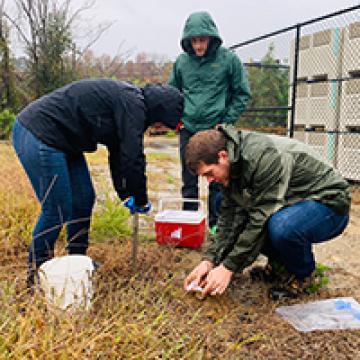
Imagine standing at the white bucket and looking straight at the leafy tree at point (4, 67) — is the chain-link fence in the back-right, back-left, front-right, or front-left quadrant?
front-right

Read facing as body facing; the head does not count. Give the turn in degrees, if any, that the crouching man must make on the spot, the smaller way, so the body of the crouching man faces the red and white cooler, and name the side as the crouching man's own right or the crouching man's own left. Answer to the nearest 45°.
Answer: approximately 45° to the crouching man's own right

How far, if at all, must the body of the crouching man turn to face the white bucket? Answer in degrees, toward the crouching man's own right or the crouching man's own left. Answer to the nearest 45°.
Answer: approximately 45° to the crouching man's own left

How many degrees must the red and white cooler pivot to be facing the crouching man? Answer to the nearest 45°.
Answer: approximately 45° to its left

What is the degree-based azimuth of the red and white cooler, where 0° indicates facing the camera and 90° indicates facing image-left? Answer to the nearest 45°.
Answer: approximately 0°

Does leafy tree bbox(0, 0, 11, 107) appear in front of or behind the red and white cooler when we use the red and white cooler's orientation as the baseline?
behind

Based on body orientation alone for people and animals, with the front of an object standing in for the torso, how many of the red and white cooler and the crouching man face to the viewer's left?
1

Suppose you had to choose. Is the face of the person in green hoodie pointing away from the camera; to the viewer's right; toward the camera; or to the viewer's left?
toward the camera

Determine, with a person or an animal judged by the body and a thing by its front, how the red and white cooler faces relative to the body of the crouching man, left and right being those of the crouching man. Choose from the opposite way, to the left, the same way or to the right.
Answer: to the left

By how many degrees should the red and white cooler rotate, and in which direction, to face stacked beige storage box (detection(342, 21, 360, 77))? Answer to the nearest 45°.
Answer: approximately 135° to its left

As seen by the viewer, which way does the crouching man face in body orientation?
to the viewer's left

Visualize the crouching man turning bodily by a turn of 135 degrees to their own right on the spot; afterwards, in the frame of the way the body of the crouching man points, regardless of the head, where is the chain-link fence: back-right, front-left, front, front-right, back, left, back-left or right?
front-left

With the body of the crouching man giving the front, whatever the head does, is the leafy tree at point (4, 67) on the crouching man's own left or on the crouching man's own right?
on the crouching man's own right
